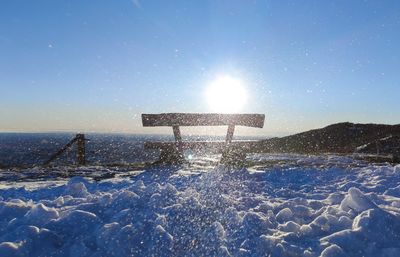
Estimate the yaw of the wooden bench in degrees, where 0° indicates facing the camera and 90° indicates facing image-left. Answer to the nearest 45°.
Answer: approximately 180°
